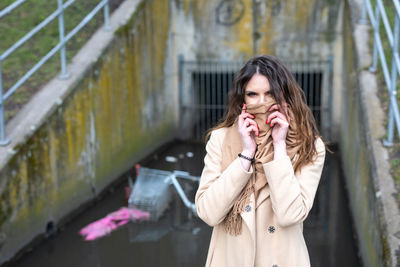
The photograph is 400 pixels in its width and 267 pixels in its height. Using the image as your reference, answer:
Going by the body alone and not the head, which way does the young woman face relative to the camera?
toward the camera

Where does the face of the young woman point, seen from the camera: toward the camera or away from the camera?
toward the camera

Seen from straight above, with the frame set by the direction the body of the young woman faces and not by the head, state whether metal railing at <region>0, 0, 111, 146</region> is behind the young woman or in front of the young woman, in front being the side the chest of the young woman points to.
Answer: behind

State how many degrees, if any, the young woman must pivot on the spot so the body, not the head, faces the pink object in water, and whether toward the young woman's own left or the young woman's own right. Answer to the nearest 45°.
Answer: approximately 135° to the young woman's own right

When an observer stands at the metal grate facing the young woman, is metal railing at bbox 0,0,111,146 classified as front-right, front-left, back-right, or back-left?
front-right

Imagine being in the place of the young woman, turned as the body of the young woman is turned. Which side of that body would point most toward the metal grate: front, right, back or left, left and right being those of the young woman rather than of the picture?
back
